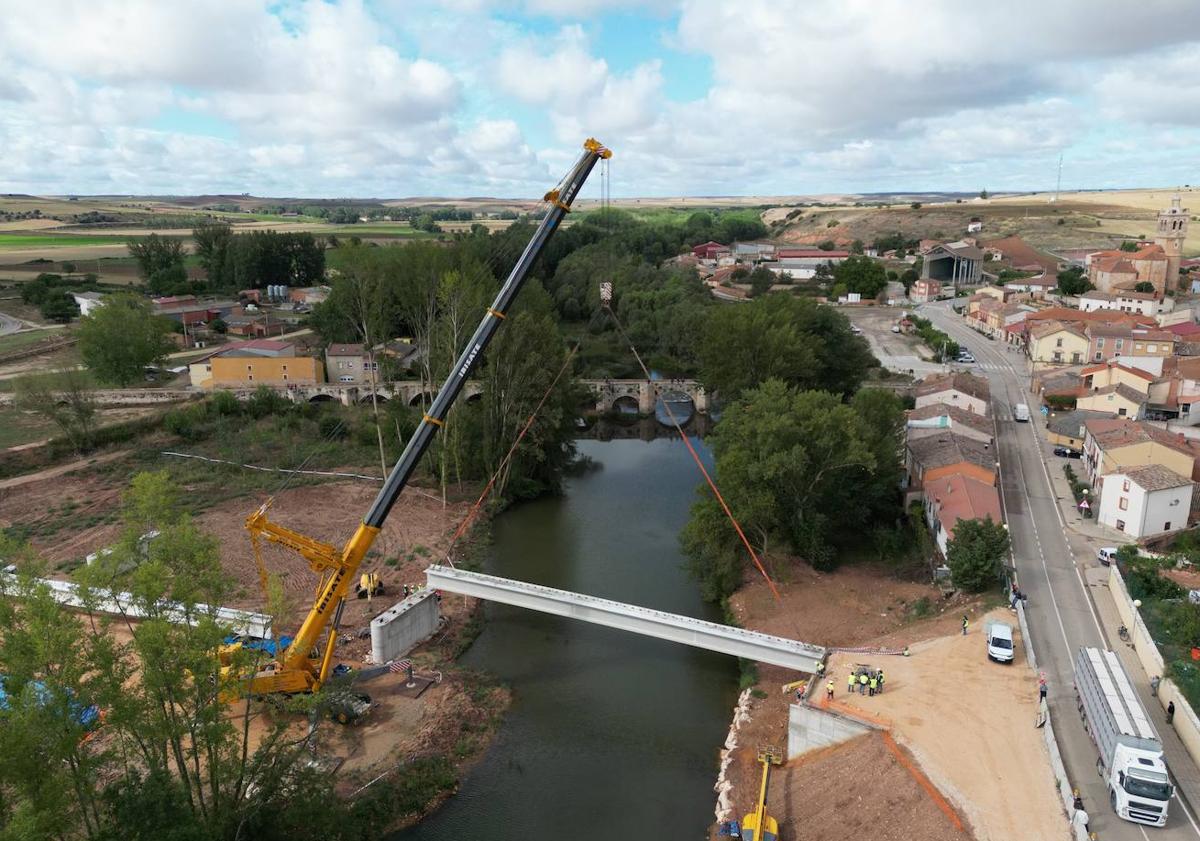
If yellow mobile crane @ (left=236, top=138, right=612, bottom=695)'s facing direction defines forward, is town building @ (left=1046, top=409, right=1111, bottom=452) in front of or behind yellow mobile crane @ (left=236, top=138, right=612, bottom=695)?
in front

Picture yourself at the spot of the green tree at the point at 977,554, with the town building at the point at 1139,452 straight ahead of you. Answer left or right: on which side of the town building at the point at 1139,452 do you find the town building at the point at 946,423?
left

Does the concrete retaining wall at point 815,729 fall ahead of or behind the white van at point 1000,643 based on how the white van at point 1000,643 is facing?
ahead

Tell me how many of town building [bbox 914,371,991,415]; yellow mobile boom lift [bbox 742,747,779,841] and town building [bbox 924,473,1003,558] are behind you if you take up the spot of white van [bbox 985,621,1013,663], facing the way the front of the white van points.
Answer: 2

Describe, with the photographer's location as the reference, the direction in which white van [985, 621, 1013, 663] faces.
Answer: facing the viewer

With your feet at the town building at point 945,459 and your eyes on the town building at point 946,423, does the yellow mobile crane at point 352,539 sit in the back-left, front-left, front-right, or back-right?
back-left

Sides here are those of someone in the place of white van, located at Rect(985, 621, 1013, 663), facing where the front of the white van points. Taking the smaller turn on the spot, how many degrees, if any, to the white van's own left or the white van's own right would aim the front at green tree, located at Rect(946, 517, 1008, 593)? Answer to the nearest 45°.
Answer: approximately 180°

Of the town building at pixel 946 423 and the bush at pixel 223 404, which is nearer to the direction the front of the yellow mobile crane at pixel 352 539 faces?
the town building

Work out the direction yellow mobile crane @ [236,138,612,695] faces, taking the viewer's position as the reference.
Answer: facing to the right of the viewer

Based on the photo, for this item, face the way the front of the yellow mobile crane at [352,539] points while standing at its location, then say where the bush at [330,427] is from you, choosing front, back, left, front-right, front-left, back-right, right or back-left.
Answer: left

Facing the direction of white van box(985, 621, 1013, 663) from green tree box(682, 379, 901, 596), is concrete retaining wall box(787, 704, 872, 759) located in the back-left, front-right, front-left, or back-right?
front-right

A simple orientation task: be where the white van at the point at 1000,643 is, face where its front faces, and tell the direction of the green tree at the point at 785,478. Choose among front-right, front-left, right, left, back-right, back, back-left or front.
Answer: back-right

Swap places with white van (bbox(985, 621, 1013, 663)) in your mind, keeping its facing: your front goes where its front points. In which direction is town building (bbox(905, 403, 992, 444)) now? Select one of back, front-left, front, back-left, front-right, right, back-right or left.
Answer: back

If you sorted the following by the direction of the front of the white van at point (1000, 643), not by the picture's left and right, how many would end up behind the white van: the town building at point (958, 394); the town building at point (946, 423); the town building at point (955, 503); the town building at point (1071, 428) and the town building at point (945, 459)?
5

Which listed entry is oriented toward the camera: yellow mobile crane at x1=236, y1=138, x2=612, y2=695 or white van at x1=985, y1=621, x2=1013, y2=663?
the white van

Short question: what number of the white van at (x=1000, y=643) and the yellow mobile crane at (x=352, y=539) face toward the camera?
1
